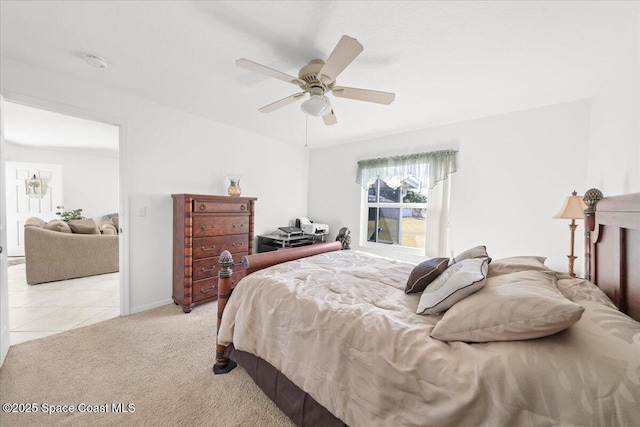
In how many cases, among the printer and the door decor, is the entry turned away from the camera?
0

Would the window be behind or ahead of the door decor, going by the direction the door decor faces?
ahead

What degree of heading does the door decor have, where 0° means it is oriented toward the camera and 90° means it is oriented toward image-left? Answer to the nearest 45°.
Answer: approximately 0°

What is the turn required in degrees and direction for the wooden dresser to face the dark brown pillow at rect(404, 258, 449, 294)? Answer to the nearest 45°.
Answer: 0° — it already faces it

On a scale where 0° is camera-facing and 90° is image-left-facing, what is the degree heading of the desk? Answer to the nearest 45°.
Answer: approximately 315°

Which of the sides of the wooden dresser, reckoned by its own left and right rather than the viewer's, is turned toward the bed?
front

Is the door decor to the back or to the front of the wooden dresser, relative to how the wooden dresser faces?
to the back

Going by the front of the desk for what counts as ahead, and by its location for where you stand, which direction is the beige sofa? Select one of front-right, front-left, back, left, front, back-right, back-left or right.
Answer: back-right
